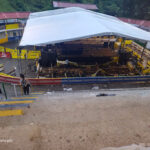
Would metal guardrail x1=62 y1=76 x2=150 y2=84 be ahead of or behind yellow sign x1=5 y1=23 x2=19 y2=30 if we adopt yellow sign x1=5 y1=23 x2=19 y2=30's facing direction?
ahead

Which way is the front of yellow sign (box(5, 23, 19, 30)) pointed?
toward the camera

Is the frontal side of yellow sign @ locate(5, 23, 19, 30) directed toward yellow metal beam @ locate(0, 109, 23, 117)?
yes
